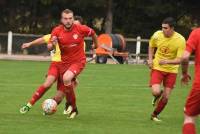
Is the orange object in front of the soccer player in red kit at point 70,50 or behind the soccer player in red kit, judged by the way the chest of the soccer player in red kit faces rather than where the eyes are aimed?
behind

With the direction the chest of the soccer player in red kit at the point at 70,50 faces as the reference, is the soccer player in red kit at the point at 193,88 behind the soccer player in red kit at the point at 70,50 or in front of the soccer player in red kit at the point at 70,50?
in front

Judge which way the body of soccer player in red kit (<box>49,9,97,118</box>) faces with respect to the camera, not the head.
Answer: toward the camera

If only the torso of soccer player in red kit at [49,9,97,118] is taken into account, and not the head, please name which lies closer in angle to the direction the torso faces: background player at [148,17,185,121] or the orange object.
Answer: the background player

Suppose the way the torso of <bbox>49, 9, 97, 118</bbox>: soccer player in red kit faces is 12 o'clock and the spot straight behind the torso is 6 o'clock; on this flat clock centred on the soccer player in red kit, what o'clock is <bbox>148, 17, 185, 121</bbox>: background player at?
The background player is roughly at 9 o'clock from the soccer player in red kit.

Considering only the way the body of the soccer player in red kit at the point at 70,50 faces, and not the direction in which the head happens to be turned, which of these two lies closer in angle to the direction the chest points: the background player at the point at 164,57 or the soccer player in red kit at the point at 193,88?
the soccer player in red kit
